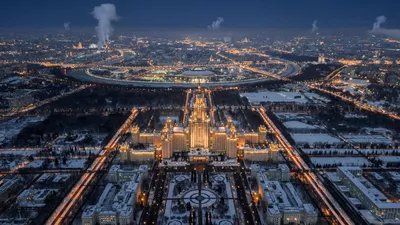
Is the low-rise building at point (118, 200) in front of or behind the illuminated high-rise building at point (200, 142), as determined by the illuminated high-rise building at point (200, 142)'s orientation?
in front

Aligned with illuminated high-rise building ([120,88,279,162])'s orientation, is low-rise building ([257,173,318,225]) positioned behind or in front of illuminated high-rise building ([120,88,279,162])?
in front

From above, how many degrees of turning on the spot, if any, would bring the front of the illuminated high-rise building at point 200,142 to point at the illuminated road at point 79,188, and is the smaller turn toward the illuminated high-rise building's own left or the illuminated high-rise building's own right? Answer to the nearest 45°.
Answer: approximately 45° to the illuminated high-rise building's own right

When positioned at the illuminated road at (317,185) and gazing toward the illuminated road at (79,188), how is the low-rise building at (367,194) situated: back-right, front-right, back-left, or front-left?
back-left
